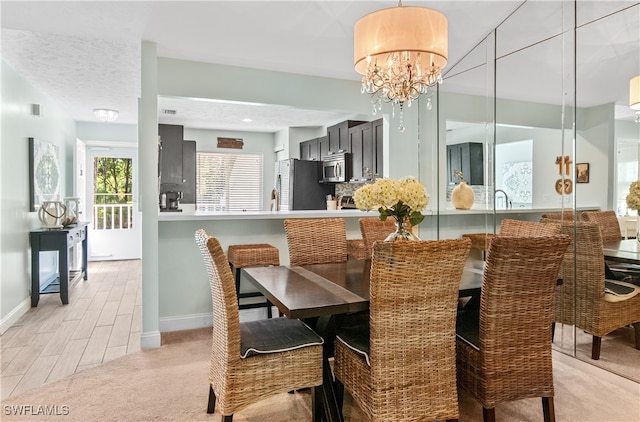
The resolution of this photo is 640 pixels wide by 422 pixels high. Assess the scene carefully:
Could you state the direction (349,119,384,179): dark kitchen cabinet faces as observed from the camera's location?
facing the viewer and to the left of the viewer

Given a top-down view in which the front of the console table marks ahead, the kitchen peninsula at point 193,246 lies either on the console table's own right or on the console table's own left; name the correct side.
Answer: on the console table's own right

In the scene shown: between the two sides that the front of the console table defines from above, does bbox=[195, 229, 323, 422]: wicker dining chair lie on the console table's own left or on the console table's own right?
on the console table's own right

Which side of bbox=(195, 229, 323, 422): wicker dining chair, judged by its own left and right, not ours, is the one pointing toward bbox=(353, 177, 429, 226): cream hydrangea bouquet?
front

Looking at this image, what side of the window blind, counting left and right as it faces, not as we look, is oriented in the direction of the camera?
front

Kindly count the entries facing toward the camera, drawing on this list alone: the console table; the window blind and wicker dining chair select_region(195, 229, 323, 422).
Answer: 1

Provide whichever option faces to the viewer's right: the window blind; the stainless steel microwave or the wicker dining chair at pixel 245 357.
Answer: the wicker dining chair

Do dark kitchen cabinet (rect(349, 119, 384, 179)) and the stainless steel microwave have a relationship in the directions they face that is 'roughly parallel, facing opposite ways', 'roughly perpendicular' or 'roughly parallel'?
roughly parallel

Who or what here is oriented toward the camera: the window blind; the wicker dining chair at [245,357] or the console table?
the window blind

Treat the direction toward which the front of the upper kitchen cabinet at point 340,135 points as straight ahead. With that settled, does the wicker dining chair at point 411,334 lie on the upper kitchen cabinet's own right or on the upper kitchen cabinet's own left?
on the upper kitchen cabinet's own left

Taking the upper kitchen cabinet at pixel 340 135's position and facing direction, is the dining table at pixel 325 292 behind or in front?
in front

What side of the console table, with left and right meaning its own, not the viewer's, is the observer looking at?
right

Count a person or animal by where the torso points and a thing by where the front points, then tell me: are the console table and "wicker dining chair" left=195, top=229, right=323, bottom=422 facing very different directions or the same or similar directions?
same or similar directions

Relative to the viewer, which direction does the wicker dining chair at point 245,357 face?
to the viewer's right

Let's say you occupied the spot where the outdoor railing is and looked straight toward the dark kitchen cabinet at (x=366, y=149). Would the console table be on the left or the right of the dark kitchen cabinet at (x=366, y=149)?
right

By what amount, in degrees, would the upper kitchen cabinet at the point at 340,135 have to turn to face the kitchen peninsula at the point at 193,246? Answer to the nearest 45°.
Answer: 0° — it already faces it
